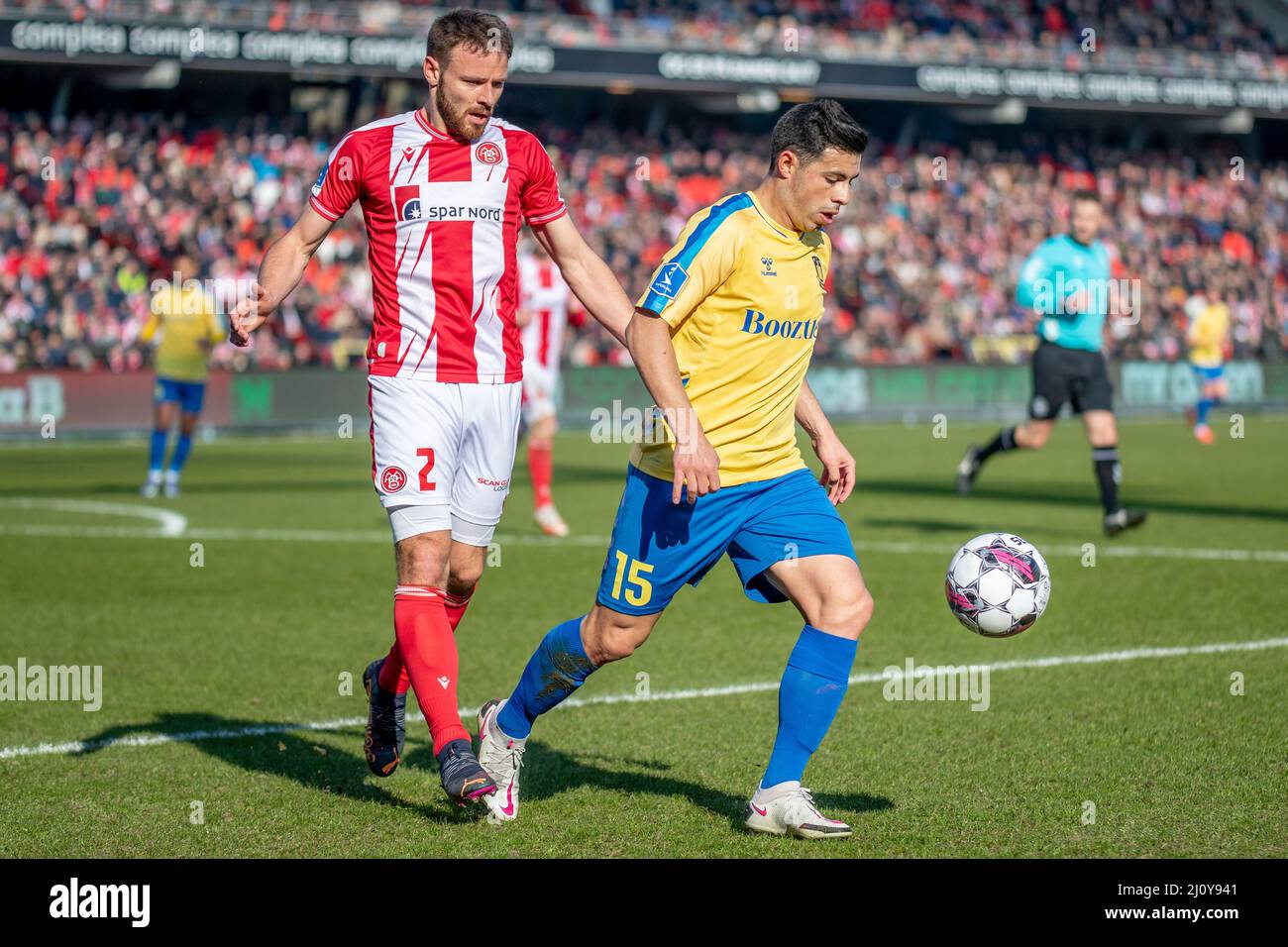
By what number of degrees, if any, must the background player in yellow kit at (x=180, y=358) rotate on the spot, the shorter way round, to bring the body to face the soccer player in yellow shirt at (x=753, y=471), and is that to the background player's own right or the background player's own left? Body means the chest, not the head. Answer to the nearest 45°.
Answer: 0° — they already face them

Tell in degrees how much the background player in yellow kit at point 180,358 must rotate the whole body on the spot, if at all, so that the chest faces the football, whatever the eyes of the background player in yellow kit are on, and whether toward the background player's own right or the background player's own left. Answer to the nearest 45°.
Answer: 0° — they already face it

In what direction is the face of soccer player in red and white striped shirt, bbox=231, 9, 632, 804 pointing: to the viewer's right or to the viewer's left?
to the viewer's right

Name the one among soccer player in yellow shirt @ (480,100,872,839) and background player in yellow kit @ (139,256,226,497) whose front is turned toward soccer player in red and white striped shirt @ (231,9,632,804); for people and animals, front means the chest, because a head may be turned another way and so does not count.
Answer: the background player in yellow kit

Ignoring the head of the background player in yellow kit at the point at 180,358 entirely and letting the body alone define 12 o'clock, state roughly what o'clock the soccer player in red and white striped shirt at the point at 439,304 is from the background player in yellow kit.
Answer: The soccer player in red and white striped shirt is roughly at 12 o'clock from the background player in yellow kit.

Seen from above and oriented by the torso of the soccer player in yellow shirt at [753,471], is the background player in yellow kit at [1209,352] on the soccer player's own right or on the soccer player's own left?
on the soccer player's own left

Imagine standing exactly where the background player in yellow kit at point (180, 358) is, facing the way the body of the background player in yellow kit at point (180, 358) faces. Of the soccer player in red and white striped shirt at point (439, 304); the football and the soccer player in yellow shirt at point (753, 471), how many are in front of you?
3
